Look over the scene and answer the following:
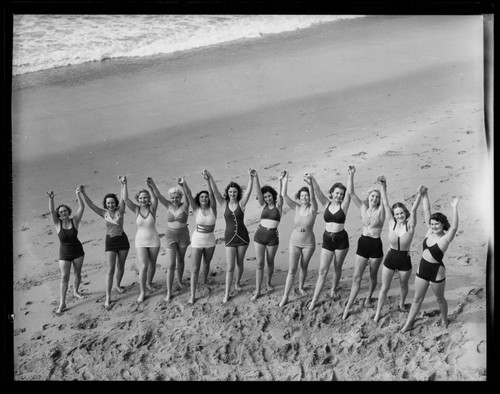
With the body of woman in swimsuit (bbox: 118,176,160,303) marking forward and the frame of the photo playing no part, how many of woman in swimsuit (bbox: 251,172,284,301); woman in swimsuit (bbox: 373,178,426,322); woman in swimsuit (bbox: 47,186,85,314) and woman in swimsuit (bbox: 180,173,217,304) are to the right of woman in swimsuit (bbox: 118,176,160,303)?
1

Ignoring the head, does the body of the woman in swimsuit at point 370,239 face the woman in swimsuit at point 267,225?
no

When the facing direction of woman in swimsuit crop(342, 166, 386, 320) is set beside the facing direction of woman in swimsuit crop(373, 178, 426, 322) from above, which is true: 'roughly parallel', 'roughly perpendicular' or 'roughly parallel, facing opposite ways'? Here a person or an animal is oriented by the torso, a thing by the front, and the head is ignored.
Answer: roughly parallel

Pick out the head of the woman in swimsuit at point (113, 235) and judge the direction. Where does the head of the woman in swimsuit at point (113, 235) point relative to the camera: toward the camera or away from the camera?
toward the camera

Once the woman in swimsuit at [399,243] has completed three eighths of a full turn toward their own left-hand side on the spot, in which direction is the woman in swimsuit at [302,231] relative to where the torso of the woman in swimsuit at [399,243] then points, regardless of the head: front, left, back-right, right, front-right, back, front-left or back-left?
back-left

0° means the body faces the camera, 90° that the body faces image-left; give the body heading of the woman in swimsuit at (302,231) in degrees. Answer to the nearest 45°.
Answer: approximately 0°

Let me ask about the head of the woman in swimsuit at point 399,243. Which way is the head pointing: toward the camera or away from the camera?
toward the camera

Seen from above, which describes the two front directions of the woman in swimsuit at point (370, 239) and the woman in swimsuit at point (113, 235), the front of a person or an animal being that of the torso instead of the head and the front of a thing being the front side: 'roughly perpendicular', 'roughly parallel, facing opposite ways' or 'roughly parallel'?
roughly parallel

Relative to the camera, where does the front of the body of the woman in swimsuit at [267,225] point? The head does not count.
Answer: toward the camera

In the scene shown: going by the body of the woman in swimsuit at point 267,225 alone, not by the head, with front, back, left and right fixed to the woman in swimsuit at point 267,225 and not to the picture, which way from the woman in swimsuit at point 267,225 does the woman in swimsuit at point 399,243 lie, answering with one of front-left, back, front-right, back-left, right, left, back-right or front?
left

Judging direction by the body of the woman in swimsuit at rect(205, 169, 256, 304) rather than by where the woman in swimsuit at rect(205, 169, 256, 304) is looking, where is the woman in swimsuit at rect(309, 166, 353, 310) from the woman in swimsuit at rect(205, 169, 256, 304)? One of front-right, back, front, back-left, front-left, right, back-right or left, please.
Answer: left

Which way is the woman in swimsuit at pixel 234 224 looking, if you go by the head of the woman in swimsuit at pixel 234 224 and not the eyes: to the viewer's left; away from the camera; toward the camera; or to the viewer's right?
toward the camera

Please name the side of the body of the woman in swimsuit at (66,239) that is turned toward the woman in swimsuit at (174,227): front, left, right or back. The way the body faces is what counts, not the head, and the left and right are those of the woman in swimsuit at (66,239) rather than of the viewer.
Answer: left

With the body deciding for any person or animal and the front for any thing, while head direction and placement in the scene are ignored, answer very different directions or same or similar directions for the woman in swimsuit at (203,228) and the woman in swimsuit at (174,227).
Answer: same or similar directions

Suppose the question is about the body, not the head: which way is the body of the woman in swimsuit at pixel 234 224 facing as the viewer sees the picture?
toward the camera

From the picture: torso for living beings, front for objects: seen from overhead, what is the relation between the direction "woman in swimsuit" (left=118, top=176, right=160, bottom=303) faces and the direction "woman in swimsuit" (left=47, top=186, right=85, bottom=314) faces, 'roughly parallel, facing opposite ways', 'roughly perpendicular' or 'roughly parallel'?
roughly parallel

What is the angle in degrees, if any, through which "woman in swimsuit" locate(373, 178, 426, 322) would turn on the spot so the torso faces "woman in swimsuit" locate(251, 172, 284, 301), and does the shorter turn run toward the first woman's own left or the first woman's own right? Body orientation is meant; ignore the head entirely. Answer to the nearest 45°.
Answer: approximately 90° to the first woman's own right

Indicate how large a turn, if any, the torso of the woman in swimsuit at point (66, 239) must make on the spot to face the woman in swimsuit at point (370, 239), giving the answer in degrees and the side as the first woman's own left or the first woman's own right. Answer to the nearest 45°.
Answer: approximately 90° to the first woman's own left
